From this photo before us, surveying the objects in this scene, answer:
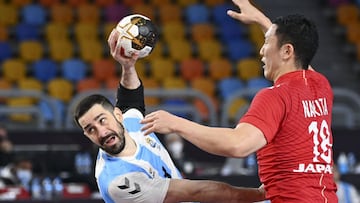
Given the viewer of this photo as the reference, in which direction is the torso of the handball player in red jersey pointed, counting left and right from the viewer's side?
facing away from the viewer and to the left of the viewer

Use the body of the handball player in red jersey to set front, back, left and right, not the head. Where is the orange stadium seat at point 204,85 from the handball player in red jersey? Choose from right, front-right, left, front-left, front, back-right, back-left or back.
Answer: front-right

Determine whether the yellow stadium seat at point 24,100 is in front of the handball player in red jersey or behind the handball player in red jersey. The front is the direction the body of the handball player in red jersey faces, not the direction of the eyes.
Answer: in front

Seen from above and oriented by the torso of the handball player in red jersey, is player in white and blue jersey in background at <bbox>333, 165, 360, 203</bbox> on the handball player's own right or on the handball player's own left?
on the handball player's own right

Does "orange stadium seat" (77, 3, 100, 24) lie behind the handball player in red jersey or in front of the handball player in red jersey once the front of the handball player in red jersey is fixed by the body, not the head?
in front

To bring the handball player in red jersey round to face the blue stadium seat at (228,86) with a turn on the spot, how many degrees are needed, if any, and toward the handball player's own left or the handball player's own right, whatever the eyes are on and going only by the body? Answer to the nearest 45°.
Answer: approximately 45° to the handball player's own right

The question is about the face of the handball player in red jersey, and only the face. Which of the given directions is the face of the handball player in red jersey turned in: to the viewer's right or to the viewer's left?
to the viewer's left

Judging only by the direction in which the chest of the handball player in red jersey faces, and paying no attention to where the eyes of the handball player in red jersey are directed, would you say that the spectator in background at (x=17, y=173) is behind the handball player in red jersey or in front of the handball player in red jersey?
in front

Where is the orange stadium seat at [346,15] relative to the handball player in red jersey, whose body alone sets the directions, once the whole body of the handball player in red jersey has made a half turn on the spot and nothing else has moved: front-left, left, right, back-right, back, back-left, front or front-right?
back-left
